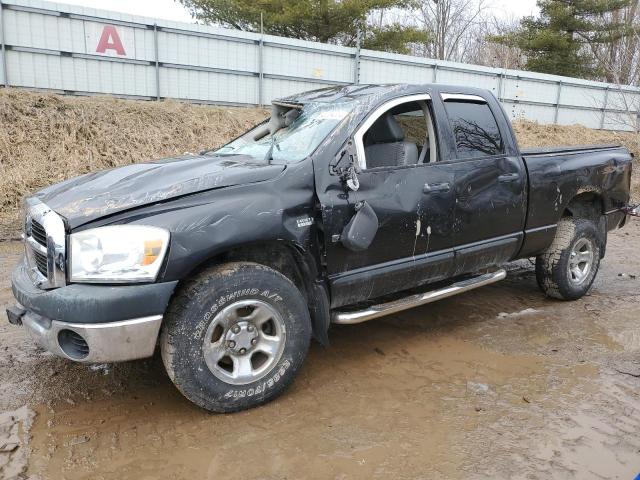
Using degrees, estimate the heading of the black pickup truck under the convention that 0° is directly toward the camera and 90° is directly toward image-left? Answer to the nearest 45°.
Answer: approximately 45°

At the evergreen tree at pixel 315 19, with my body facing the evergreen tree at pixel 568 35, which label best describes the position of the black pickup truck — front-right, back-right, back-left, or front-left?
back-right

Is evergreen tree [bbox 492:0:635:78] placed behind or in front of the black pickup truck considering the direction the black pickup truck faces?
behind

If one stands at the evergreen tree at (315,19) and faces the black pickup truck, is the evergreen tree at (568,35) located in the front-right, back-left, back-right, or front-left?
back-left

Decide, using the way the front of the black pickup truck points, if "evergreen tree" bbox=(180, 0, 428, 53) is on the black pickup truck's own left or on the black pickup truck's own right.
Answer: on the black pickup truck's own right
